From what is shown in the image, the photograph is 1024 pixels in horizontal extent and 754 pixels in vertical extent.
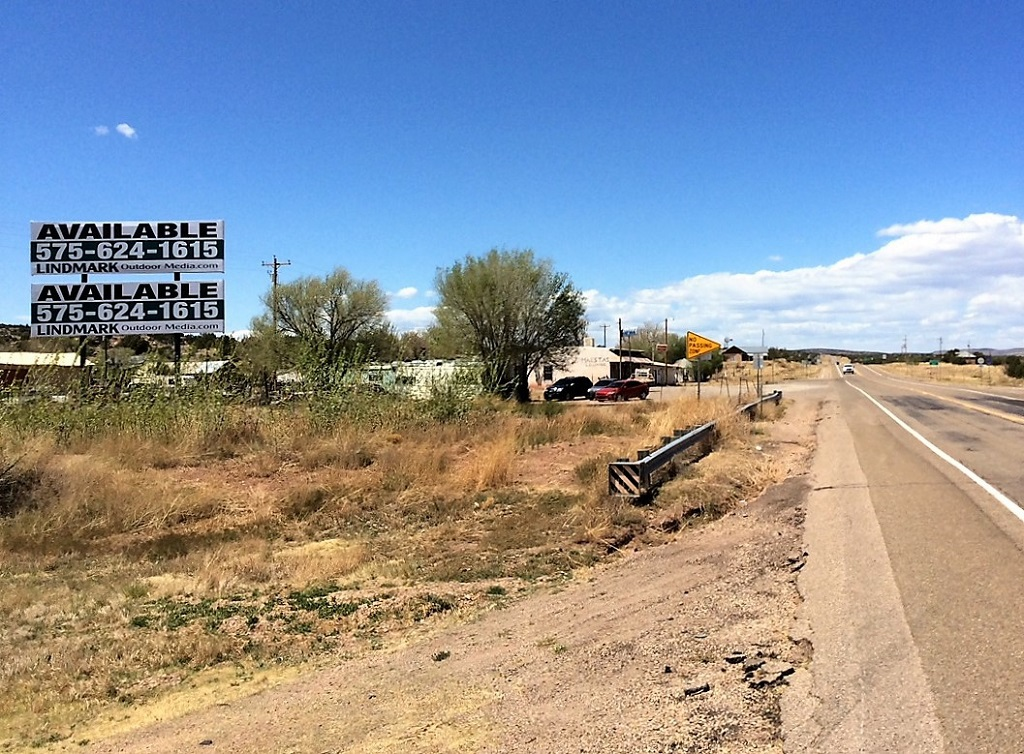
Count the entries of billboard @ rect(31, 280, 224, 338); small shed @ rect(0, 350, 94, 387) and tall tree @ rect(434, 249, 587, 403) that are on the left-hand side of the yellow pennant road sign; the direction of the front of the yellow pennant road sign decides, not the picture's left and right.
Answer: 0

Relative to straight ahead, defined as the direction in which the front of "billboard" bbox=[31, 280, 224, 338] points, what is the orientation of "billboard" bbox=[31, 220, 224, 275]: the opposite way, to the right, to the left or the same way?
the same way

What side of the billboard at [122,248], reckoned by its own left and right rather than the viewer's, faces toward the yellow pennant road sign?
left

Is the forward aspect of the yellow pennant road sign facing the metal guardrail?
yes

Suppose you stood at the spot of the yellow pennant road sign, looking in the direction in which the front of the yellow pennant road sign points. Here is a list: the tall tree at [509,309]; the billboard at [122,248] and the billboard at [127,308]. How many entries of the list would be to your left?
0

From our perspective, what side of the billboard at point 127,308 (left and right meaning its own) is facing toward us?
front

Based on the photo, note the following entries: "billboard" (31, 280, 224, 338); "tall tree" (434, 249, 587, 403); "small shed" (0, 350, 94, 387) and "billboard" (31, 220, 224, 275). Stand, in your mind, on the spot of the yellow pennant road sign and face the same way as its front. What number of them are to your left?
0

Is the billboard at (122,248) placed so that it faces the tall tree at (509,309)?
no

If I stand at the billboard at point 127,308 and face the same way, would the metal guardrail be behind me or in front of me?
in front

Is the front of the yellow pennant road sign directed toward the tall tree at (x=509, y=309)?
no

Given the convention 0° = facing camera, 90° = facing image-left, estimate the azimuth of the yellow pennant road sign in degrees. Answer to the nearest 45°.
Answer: approximately 0°

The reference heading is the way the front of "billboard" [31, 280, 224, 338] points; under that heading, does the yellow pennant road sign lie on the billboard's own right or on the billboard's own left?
on the billboard's own left

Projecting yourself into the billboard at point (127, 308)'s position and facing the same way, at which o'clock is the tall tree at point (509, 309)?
The tall tree is roughly at 8 o'clock from the billboard.

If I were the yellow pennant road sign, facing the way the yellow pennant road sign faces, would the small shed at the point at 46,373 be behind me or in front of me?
in front
